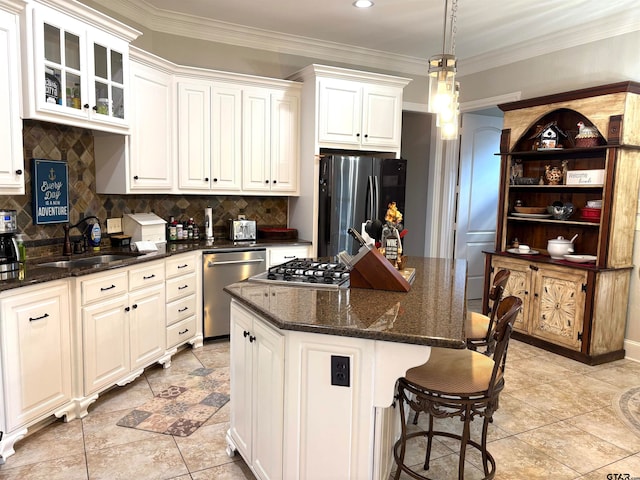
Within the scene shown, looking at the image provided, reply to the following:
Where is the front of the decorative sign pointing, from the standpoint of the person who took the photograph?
facing the viewer and to the right of the viewer

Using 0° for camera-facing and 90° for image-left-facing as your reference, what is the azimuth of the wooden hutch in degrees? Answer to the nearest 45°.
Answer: approximately 45°

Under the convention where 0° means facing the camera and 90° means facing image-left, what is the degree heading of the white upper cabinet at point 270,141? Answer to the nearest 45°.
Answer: approximately 0°

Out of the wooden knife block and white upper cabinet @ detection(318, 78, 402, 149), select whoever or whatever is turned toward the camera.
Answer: the white upper cabinet

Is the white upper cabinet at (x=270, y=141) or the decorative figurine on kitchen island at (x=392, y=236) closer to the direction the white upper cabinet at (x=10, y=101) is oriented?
the decorative figurine on kitchen island

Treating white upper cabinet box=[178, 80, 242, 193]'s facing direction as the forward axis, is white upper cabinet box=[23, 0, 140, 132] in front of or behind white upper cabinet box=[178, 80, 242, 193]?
in front

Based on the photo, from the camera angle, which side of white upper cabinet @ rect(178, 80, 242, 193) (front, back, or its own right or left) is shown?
front

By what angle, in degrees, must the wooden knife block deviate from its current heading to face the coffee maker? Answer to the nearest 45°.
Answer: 0° — it already faces it

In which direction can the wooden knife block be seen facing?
to the viewer's left

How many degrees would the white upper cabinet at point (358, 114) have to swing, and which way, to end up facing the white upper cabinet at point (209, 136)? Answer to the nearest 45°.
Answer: approximately 90° to its right

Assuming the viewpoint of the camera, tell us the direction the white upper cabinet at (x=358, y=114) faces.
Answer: facing the viewer

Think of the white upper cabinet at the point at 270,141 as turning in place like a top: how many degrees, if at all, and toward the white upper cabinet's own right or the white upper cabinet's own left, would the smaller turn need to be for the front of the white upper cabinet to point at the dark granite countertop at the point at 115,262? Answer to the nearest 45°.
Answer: approximately 45° to the white upper cabinet's own right

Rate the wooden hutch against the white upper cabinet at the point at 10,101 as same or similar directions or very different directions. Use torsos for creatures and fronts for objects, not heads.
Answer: very different directions

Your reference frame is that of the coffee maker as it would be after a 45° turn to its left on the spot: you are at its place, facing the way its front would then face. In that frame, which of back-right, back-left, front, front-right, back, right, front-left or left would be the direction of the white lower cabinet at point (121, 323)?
front

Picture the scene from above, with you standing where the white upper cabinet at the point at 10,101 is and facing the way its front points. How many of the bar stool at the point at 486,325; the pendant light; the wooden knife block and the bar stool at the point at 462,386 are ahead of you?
4

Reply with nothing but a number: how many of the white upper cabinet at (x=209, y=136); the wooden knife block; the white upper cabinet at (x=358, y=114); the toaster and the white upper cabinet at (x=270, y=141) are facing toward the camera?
4
